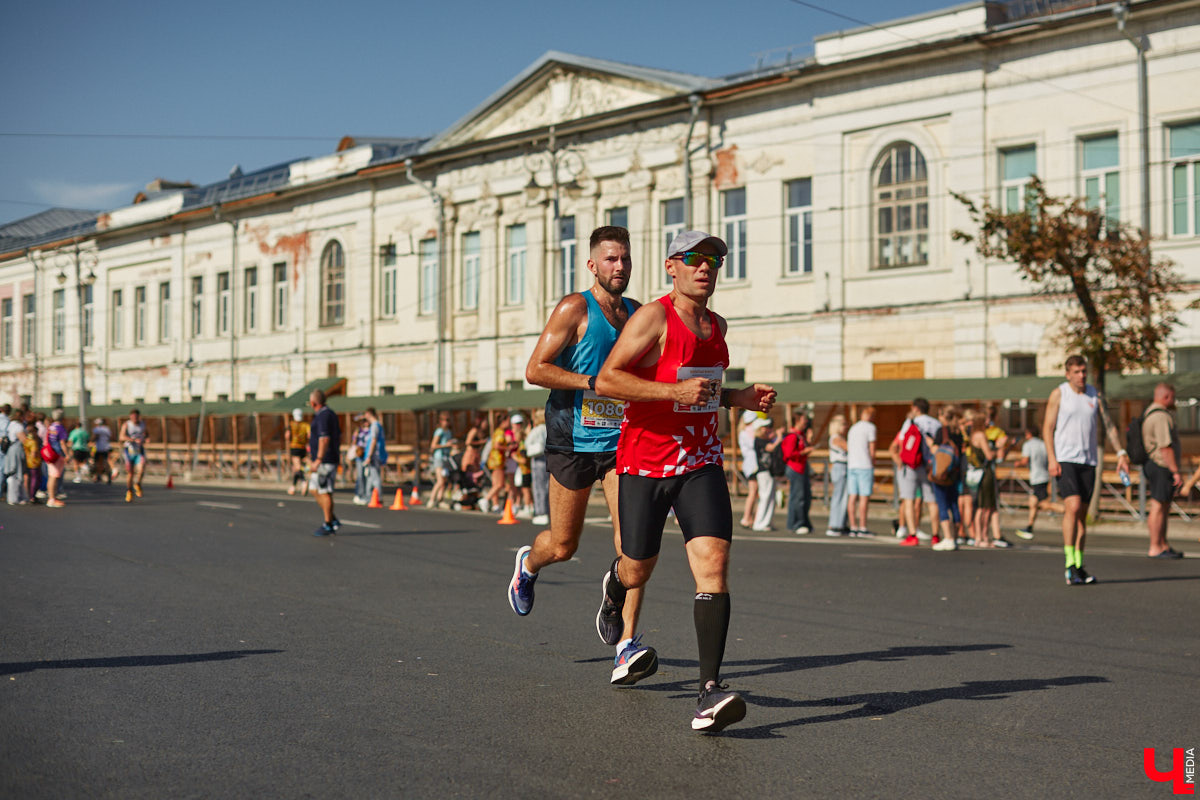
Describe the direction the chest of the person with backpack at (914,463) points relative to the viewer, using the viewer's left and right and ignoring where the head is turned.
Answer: facing away from the viewer and to the right of the viewer

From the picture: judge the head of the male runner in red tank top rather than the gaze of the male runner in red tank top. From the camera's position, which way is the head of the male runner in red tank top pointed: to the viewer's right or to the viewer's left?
to the viewer's right

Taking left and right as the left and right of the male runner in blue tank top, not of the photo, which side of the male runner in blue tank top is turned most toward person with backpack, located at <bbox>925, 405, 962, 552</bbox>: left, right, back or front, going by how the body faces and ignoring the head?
left

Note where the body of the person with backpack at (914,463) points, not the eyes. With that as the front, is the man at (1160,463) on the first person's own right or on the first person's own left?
on the first person's own right

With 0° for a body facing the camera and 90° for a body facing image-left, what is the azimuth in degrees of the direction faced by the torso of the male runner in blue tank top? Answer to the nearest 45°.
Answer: approximately 315°

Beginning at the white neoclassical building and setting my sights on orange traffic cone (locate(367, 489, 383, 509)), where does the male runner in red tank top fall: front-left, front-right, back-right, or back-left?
front-left

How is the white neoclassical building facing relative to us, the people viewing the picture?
facing the viewer and to the left of the viewer

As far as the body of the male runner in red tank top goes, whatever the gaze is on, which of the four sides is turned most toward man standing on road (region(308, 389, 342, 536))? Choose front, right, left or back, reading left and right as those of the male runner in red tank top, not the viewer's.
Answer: back
